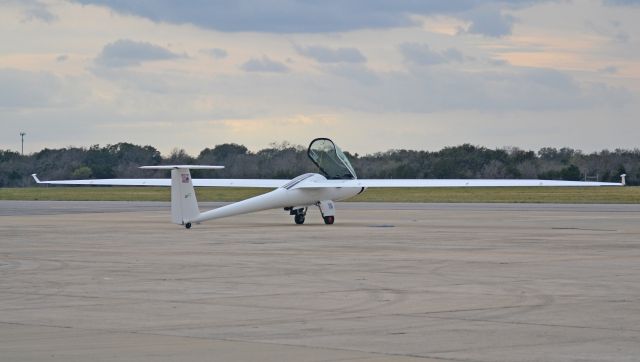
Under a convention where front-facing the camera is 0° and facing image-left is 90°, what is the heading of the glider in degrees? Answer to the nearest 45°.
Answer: approximately 225°
